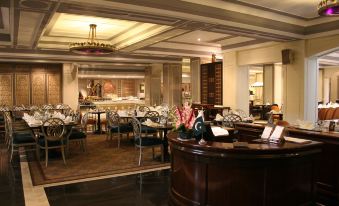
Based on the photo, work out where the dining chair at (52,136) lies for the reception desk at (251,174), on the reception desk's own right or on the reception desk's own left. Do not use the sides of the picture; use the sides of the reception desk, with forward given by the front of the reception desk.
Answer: on the reception desk's own right

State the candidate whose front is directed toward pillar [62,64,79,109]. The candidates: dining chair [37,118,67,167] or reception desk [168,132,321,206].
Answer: the dining chair

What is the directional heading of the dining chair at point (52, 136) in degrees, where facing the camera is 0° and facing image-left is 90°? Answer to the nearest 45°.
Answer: approximately 180°

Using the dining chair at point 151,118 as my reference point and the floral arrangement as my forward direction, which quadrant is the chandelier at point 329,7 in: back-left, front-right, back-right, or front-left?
front-left

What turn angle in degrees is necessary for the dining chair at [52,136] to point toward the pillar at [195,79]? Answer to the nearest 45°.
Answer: approximately 45° to its right

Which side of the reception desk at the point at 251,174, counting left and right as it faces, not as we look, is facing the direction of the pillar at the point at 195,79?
back

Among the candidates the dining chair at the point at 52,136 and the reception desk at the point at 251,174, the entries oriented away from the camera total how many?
1

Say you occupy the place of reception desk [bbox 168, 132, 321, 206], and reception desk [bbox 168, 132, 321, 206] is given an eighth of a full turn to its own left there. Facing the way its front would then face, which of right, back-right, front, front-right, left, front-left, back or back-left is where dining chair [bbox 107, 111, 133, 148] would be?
back

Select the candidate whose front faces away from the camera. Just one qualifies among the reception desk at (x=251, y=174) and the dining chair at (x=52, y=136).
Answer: the dining chair

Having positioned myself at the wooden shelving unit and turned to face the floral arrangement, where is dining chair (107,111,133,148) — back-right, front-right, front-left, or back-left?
front-right

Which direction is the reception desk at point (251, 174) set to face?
toward the camera
